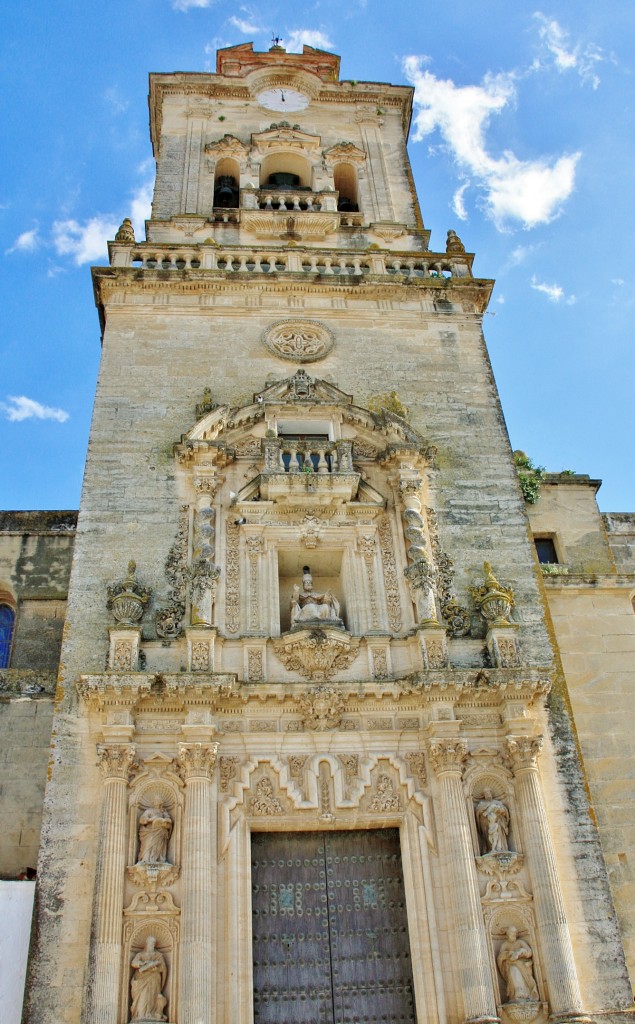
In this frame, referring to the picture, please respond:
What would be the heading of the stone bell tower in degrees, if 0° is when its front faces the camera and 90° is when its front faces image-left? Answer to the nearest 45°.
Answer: approximately 0°
